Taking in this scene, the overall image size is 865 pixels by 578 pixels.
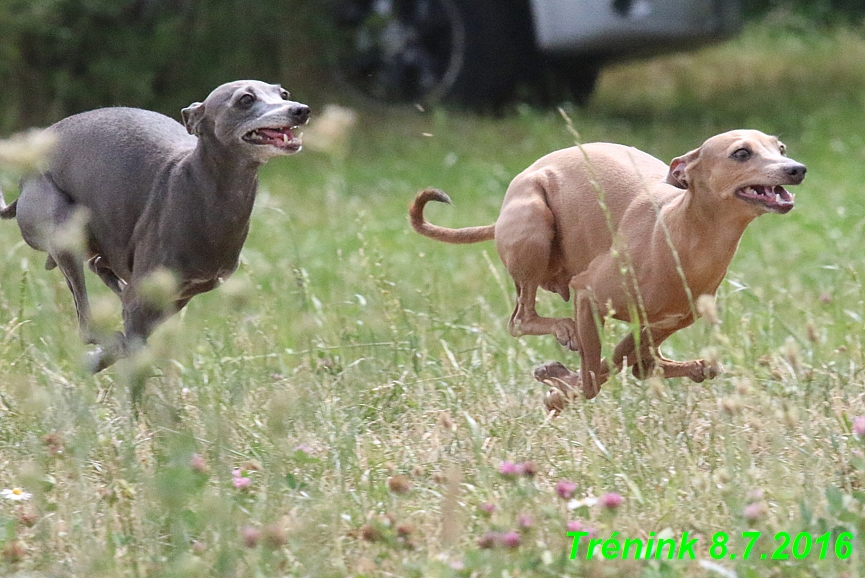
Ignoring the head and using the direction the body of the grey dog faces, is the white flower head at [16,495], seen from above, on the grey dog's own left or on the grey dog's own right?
on the grey dog's own right

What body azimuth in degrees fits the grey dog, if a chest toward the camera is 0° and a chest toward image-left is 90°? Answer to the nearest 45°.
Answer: approximately 315°

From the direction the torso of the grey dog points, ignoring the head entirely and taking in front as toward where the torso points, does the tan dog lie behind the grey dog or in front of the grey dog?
in front

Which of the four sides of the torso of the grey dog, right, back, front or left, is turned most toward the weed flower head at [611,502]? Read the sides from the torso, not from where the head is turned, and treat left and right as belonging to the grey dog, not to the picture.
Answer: front

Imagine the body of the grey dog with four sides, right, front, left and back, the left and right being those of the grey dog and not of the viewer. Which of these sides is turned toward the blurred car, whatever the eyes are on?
left
